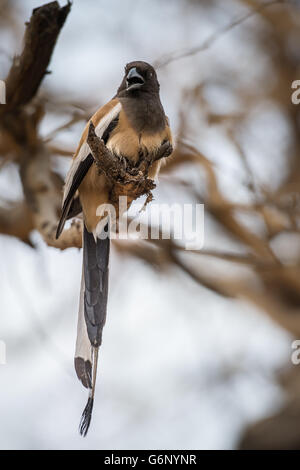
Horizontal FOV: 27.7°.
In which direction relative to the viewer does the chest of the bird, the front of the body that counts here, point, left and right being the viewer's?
facing the viewer and to the right of the viewer
